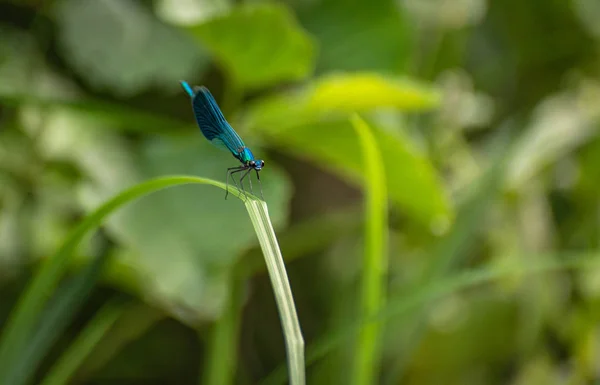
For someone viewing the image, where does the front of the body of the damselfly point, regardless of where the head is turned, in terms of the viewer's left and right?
facing the viewer and to the right of the viewer
